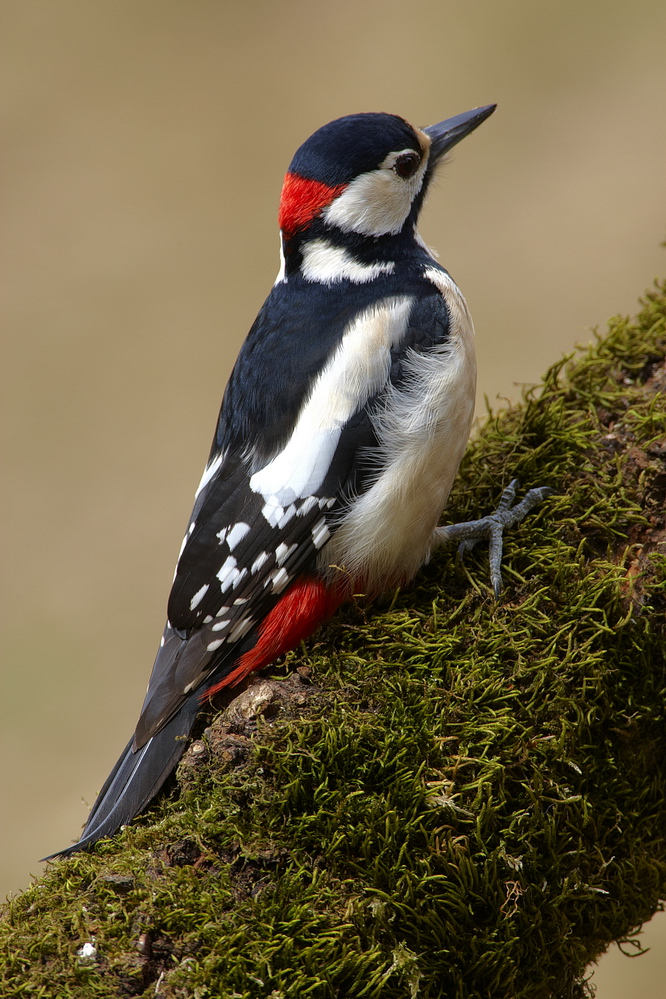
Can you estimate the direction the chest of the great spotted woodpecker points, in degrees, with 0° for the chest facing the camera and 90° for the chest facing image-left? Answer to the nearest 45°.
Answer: approximately 270°
